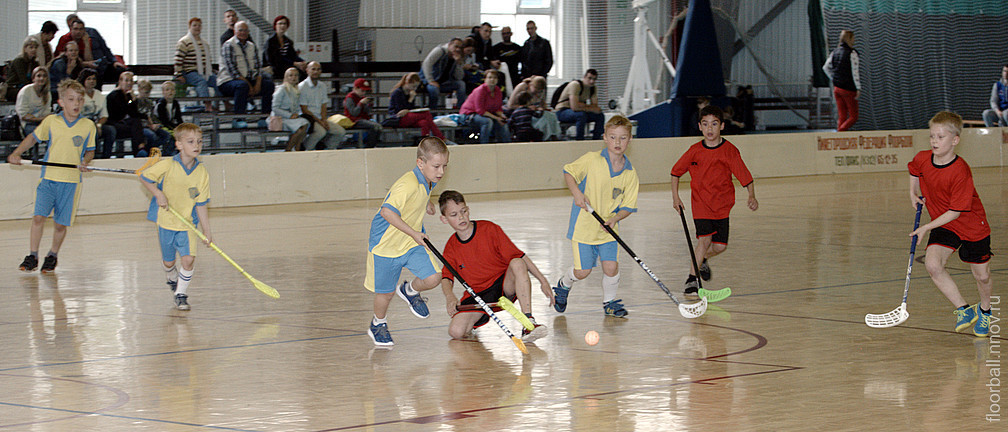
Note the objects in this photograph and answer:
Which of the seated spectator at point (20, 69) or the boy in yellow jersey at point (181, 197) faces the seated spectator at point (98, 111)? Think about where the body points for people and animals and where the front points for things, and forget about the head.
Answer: the seated spectator at point (20, 69)

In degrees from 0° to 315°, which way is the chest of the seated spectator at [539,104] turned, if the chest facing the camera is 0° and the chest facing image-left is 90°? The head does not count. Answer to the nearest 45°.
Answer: approximately 315°

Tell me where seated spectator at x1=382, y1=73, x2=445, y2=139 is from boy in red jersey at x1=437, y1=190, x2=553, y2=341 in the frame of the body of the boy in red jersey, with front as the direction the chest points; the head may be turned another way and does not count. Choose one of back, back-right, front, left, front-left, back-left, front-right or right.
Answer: back

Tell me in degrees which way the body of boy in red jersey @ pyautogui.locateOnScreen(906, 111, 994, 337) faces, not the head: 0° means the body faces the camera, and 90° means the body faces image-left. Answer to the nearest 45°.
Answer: approximately 45°

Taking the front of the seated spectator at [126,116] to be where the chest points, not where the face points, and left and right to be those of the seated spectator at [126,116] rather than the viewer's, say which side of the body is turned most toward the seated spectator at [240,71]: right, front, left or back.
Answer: left

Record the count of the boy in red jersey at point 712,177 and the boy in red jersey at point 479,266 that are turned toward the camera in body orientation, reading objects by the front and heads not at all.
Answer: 2

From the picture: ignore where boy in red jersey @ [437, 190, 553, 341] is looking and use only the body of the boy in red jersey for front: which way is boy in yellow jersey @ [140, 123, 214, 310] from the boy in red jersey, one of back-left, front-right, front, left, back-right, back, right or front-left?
back-right

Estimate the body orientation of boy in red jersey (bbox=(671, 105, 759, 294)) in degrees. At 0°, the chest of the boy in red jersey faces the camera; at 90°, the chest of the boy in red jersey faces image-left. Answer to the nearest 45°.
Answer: approximately 0°

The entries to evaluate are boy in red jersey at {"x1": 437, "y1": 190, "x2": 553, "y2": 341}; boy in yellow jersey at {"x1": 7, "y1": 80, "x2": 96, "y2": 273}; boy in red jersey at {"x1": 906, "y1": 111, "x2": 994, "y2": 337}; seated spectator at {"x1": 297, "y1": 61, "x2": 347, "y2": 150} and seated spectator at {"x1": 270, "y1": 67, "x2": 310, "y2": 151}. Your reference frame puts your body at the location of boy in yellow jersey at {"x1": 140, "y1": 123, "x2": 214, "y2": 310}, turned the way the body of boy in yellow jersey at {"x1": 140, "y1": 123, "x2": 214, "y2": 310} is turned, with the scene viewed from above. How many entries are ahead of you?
2

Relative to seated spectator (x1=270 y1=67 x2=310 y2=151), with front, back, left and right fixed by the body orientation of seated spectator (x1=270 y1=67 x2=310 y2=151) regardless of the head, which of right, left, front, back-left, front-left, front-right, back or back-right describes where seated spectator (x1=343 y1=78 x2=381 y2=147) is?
left

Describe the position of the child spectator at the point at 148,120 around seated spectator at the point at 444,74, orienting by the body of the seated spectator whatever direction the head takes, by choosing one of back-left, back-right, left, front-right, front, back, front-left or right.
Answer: right

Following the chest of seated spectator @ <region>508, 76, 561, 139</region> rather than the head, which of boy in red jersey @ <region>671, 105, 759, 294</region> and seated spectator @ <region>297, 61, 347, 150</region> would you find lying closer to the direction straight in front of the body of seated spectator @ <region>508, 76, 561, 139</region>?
the boy in red jersey

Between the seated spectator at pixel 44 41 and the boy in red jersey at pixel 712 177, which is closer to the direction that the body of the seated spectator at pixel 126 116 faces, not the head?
the boy in red jersey

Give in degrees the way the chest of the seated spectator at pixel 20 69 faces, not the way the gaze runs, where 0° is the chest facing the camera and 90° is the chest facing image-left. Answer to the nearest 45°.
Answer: approximately 315°
